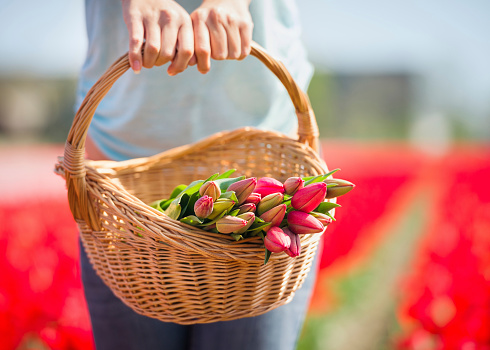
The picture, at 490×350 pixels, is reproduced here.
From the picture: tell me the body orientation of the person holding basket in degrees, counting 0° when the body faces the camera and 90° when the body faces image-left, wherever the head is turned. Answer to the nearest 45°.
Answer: approximately 0°

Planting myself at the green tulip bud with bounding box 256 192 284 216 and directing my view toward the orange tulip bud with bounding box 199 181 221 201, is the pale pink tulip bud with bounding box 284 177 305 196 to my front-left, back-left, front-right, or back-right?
back-right
